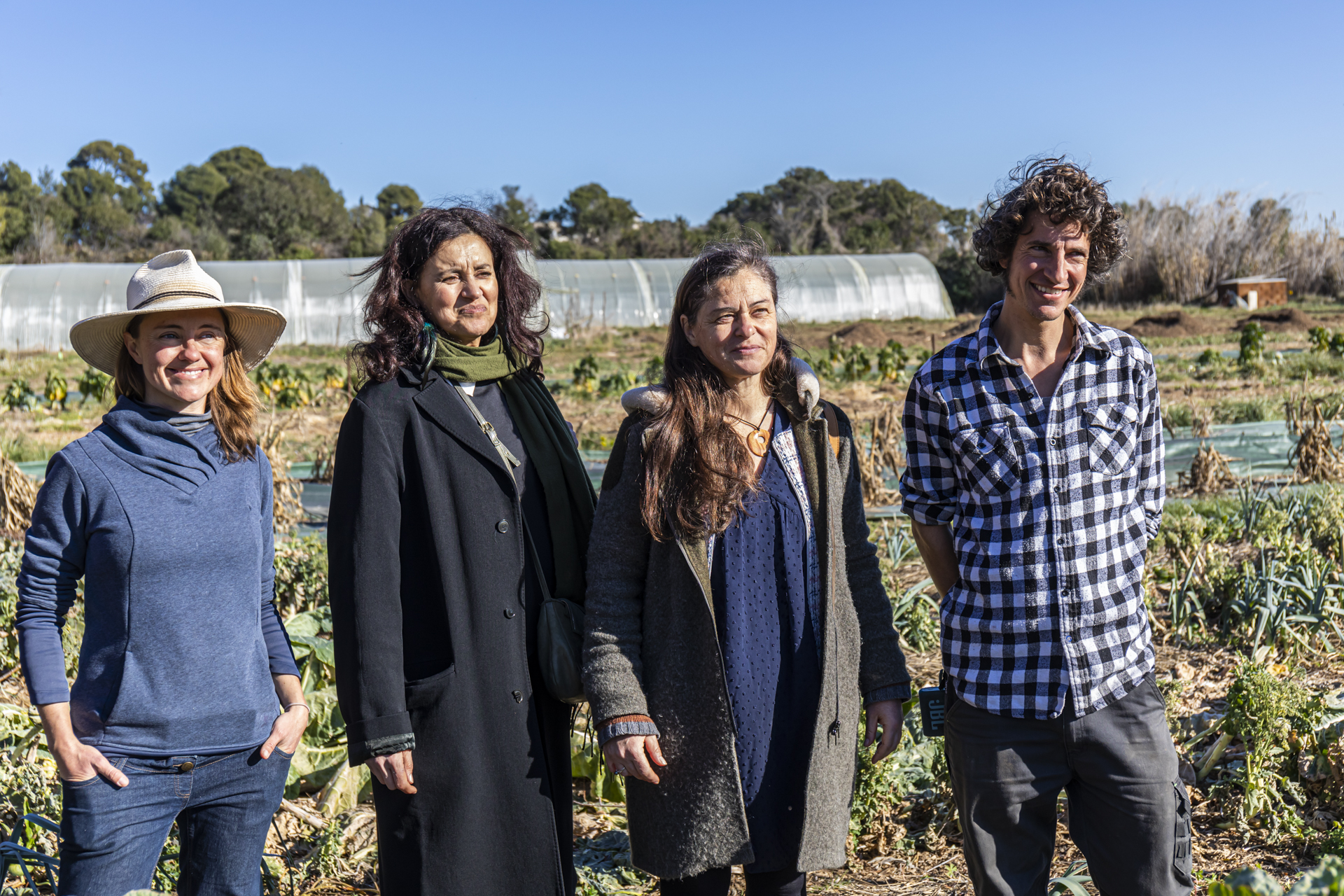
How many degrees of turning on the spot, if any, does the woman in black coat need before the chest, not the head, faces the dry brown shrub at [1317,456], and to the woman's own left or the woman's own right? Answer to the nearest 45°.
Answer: approximately 90° to the woman's own left

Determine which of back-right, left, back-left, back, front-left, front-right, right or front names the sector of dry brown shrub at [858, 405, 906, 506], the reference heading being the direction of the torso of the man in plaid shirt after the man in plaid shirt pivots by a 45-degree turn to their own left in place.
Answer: back-left

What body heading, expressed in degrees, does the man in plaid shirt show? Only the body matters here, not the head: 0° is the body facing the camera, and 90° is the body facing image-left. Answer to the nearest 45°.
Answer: approximately 0°

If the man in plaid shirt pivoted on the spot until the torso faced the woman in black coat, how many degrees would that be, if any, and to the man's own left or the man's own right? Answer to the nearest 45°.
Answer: approximately 90° to the man's own right

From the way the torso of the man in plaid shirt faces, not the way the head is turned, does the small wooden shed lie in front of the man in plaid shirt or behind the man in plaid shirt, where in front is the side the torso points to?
behind

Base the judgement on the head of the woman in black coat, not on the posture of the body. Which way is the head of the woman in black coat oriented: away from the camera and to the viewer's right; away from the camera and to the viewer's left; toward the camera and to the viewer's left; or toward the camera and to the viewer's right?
toward the camera and to the viewer's right

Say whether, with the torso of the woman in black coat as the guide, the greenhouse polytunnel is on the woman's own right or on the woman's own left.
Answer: on the woman's own left

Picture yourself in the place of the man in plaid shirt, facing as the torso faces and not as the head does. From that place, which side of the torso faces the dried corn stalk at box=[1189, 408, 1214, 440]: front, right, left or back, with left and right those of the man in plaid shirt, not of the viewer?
back

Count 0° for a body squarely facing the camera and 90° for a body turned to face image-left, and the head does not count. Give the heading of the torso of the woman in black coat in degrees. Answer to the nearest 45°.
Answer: approximately 315°

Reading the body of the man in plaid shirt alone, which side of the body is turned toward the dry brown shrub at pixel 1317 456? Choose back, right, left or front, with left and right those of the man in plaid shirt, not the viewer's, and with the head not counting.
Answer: back

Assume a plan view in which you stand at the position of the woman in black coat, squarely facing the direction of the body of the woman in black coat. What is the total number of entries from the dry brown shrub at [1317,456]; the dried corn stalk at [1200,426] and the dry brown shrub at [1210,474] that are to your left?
3
